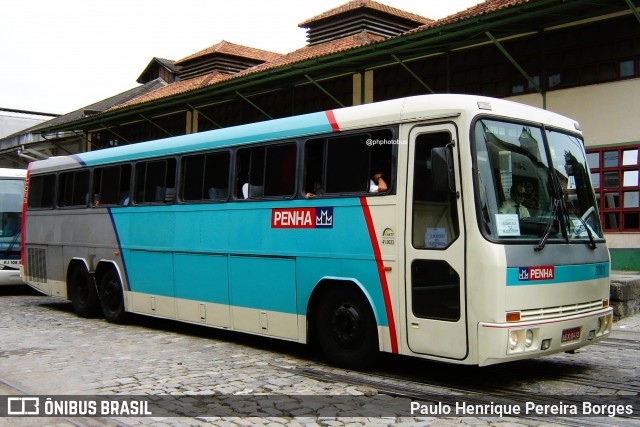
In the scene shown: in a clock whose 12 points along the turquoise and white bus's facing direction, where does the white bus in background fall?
The white bus in background is roughly at 6 o'clock from the turquoise and white bus.

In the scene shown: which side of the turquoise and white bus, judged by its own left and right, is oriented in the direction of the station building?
left

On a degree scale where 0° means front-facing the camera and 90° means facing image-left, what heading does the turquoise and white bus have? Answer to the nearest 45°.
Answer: approximately 315°
